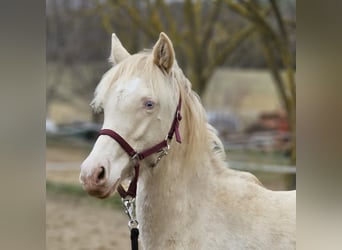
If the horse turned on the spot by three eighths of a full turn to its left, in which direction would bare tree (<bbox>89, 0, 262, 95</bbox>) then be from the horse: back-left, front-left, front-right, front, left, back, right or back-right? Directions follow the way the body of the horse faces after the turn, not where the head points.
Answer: left

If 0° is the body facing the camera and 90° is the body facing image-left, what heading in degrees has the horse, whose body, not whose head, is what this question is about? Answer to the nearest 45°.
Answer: approximately 45°
